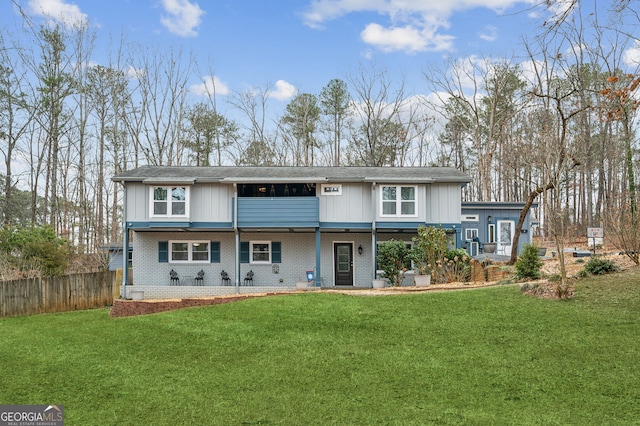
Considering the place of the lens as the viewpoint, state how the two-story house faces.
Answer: facing the viewer

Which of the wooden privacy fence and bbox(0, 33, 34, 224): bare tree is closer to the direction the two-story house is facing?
the wooden privacy fence

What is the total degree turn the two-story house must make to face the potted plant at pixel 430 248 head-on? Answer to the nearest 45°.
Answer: approximately 45° to its left

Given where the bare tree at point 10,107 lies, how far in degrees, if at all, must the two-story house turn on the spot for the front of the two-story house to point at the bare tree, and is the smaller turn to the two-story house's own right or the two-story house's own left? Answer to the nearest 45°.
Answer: approximately 135° to the two-story house's own right

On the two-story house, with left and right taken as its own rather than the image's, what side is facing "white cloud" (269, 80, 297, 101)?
back

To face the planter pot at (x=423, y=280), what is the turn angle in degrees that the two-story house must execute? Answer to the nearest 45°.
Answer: approximately 45° to its left

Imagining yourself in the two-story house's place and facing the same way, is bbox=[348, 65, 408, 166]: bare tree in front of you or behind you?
behind

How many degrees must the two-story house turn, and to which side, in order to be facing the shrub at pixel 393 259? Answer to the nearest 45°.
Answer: approximately 45° to its left

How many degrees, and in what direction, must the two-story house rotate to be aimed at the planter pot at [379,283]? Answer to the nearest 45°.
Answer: approximately 45° to its left

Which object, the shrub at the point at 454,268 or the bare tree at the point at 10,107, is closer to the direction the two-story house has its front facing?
the shrub
